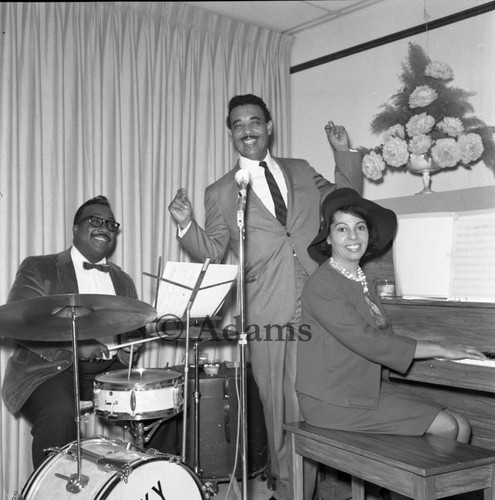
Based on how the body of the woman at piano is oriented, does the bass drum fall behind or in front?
behind

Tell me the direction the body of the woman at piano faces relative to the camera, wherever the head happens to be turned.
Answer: to the viewer's right

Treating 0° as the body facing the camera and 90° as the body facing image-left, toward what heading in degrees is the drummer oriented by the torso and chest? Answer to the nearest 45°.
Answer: approximately 315°

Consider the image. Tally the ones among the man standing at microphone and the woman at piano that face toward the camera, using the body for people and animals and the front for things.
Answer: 1

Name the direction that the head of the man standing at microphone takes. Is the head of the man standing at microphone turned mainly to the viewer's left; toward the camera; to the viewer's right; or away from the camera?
toward the camera

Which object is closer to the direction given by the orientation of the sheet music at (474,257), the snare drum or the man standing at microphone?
the snare drum

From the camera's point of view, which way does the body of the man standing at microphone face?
toward the camera

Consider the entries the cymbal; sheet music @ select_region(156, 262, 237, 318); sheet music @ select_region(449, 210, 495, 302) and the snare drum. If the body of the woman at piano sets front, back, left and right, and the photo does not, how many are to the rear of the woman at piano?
3

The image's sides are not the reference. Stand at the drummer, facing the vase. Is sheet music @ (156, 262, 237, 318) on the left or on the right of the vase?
right

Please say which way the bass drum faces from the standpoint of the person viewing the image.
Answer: facing the viewer and to the right of the viewer

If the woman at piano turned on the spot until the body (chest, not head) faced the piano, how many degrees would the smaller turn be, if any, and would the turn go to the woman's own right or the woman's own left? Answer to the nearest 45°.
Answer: approximately 45° to the woman's own left

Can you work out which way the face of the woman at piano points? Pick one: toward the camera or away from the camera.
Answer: toward the camera
